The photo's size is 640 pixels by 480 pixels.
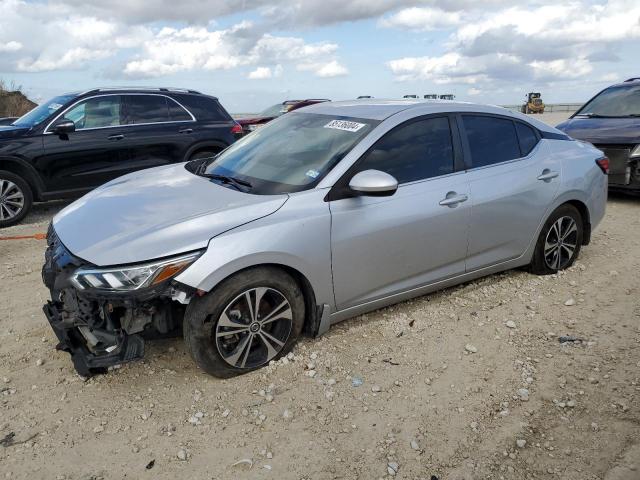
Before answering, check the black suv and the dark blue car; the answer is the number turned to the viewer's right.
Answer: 0

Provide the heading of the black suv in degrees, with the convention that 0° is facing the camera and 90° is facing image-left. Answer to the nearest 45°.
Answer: approximately 45°

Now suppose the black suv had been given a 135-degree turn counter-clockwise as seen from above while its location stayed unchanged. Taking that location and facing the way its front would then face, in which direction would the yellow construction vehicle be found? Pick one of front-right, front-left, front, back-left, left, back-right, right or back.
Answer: front-left

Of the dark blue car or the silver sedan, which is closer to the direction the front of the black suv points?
the silver sedan

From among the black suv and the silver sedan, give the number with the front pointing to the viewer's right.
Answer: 0

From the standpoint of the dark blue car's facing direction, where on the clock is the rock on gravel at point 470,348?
The rock on gravel is roughly at 11 o'clock from the dark blue car.

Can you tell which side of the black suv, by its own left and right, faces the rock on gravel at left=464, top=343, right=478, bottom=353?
left

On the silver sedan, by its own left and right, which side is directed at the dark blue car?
back

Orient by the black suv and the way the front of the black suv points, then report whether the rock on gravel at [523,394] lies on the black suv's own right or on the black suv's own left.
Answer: on the black suv's own left

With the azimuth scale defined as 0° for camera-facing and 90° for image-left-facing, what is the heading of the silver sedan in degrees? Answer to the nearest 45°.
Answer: approximately 45°

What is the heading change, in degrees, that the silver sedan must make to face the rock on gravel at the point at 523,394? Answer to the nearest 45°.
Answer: approximately 90° to its left
